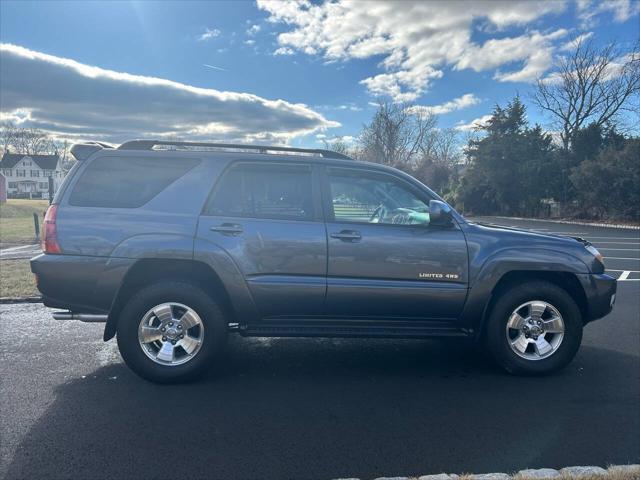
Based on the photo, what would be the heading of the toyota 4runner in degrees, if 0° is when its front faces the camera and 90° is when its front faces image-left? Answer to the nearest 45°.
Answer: approximately 270°
